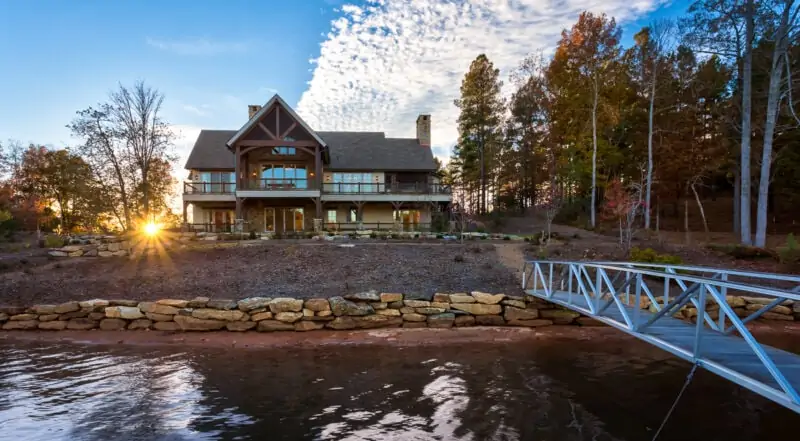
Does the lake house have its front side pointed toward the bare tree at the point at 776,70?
no

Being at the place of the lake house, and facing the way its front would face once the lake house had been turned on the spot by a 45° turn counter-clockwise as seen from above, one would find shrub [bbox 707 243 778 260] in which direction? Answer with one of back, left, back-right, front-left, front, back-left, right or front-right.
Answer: front

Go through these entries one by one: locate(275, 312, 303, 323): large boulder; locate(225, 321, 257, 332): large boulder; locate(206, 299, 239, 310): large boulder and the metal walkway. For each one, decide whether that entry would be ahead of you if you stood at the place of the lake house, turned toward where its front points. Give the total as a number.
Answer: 4

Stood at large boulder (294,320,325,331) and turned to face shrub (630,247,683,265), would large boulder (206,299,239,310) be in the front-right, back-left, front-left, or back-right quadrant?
back-left

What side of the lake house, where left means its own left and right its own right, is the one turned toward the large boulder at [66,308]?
front

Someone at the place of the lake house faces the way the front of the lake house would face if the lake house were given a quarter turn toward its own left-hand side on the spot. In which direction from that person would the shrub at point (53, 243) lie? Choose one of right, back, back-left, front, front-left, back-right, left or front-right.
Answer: back-right

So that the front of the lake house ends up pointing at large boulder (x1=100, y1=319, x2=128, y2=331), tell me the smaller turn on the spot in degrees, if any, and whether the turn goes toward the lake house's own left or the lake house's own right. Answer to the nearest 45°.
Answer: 0° — it already faces it

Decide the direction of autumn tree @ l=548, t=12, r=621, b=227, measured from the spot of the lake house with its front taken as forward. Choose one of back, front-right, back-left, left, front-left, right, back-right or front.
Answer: left

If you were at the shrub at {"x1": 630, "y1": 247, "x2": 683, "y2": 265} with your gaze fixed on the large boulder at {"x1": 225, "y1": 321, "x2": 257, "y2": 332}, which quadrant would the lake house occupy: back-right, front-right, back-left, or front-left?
front-right

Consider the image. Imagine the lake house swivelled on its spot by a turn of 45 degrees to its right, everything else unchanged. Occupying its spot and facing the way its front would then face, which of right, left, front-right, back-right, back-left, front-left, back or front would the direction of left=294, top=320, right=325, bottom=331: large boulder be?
front-left

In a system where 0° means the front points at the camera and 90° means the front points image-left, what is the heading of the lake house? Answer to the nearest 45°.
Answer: approximately 0°

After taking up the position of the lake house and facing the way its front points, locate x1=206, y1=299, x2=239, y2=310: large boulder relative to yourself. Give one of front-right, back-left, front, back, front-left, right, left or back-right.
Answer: front

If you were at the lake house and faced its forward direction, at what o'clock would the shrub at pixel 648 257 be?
The shrub is roughly at 11 o'clock from the lake house.

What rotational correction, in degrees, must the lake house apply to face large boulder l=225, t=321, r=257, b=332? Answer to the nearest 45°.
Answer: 0° — it already faces it

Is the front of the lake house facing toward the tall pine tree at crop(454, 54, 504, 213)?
no
